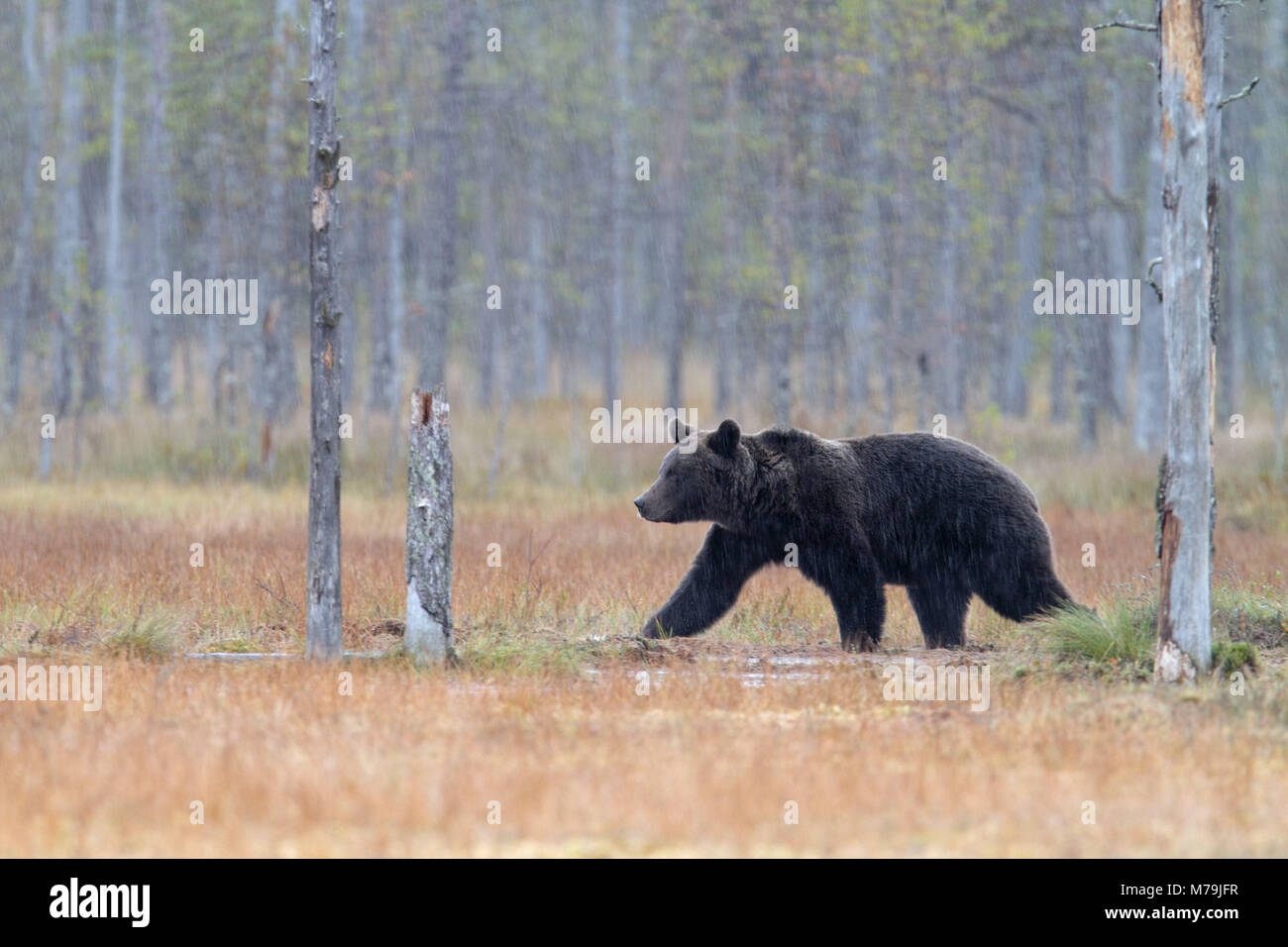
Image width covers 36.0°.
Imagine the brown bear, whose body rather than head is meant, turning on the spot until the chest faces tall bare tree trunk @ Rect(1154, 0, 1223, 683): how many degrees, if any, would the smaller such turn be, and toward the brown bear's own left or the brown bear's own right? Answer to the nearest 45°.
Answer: approximately 135° to the brown bear's own left

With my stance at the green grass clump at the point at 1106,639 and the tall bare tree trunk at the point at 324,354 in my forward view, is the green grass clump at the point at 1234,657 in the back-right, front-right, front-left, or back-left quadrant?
back-left

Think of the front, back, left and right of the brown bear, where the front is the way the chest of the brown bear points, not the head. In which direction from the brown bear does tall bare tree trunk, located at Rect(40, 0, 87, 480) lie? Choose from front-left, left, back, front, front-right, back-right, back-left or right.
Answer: front-right

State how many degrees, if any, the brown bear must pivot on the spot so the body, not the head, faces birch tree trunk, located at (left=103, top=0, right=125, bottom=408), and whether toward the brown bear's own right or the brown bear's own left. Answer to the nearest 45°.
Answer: approximately 45° to the brown bear's own right

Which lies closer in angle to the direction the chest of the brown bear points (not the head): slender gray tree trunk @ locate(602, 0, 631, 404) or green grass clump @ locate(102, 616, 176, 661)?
the green grass clump

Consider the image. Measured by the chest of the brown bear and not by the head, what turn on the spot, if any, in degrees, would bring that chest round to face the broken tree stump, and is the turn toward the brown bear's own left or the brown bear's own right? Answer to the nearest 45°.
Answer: approximately 45° to the brown bear's own left

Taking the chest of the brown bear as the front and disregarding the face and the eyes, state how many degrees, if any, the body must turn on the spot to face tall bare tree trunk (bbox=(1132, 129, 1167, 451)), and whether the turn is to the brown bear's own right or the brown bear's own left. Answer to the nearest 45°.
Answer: approximately 90° to the brown bear's own right

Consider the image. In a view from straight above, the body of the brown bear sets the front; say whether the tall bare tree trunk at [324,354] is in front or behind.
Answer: in front

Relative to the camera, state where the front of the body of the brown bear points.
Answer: to the viewer's left

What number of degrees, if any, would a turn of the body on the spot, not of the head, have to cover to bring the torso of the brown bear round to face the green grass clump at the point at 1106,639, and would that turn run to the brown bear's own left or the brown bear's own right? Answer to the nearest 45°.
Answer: approximately 135° to the brown bear's own left

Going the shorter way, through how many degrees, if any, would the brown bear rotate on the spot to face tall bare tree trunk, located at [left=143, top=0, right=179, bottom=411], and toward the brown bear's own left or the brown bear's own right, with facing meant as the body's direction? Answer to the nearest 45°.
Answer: approximately 45° to the brown bear's own right

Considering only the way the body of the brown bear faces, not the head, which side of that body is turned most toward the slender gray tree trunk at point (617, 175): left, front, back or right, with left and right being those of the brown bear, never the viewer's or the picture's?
right
